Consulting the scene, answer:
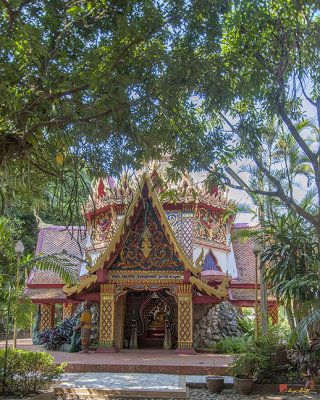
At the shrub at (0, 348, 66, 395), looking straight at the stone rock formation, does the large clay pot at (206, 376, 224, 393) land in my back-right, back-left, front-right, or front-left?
front-right

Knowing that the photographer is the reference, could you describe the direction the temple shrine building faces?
facing the viewer

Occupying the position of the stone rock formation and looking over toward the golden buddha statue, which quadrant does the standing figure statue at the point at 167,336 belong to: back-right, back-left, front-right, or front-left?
front-left

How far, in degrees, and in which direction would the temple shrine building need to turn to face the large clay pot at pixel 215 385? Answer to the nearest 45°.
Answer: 0° — it already faces it

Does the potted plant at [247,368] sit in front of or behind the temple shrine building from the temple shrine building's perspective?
in front

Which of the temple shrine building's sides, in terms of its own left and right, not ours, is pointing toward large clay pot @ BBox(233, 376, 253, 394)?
front

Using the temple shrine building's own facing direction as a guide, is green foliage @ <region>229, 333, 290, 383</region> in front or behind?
in front
